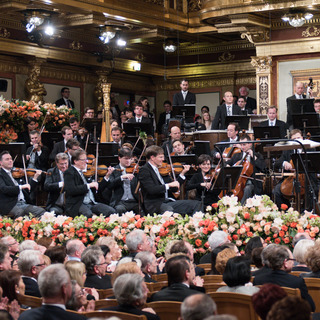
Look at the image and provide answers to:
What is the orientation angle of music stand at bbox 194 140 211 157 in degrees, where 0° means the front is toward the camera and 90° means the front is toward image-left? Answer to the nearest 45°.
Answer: approximately 180°

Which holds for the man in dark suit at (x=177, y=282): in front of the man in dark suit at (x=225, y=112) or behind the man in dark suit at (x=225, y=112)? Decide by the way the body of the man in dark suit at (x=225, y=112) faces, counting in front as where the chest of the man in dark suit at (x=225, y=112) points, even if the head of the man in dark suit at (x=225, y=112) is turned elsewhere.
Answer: in front

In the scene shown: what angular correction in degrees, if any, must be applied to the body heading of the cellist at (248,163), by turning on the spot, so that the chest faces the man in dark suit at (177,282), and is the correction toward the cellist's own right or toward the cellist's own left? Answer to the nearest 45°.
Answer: approximately 45° to the cellist's own left

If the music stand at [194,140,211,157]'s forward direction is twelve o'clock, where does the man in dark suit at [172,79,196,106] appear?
The man in dark suit is roughly at 12 o'clock from the music stand.

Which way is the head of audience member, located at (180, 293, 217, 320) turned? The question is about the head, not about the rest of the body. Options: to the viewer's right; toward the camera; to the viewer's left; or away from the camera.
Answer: away from the camera

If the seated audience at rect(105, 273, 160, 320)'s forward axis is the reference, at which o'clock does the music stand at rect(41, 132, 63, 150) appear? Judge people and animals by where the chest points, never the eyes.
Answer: The music stand is roughly at 10 o'clock from the seated audience.

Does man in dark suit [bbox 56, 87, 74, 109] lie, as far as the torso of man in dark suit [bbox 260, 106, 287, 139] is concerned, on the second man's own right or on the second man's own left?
on the second man's own right

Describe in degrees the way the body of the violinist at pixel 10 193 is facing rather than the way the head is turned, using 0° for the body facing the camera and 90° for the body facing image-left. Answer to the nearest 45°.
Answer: approximately 315°

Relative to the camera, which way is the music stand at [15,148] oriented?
away from the camera

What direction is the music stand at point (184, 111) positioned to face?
away from the camera

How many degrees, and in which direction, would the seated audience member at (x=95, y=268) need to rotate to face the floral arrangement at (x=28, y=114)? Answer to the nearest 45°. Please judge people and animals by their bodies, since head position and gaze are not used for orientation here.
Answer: approximately 45° to their left

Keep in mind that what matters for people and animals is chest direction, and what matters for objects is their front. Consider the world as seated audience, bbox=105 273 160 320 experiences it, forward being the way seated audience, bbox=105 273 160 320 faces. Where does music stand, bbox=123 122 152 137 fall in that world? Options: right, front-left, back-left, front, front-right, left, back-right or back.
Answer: front-left
